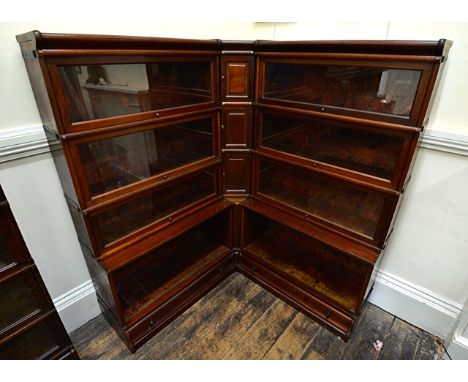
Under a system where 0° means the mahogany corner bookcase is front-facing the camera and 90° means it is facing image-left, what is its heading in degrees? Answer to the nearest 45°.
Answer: approximately 0°
